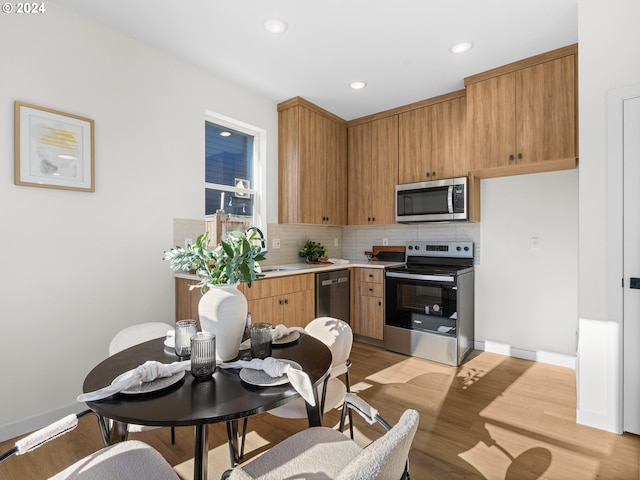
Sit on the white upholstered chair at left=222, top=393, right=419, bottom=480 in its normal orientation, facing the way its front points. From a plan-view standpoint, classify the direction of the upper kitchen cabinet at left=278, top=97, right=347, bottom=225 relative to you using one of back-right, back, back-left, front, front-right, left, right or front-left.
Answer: front-right

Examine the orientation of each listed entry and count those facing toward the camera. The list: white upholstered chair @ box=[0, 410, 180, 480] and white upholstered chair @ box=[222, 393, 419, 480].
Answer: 0

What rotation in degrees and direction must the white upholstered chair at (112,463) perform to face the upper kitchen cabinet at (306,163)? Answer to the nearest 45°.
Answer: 0° — it already faces it

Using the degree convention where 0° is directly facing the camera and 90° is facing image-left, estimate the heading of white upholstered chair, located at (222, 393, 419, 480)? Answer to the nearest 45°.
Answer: approximately 135°

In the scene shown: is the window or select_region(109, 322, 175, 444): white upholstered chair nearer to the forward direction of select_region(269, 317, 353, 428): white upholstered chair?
the white upholstered chair

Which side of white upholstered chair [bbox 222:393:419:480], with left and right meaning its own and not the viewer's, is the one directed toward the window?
front

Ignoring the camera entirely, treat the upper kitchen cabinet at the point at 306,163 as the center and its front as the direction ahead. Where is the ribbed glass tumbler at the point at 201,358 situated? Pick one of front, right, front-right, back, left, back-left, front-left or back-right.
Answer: front-right

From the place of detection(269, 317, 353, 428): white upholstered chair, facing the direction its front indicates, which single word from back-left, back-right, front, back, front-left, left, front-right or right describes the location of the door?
back-left

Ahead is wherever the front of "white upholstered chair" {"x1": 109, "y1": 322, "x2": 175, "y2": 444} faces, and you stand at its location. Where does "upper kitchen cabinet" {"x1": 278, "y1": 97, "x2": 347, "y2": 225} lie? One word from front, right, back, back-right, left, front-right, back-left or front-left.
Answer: left

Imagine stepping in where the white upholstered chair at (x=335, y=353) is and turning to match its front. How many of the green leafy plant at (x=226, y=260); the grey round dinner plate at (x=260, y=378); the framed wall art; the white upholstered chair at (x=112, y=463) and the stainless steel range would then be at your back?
1

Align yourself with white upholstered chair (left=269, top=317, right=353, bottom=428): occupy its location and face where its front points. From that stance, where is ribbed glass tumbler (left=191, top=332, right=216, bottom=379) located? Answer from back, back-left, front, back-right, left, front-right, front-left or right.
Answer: front

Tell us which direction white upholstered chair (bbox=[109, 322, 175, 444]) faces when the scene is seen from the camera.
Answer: facing the viewer and to the right of the viewer
